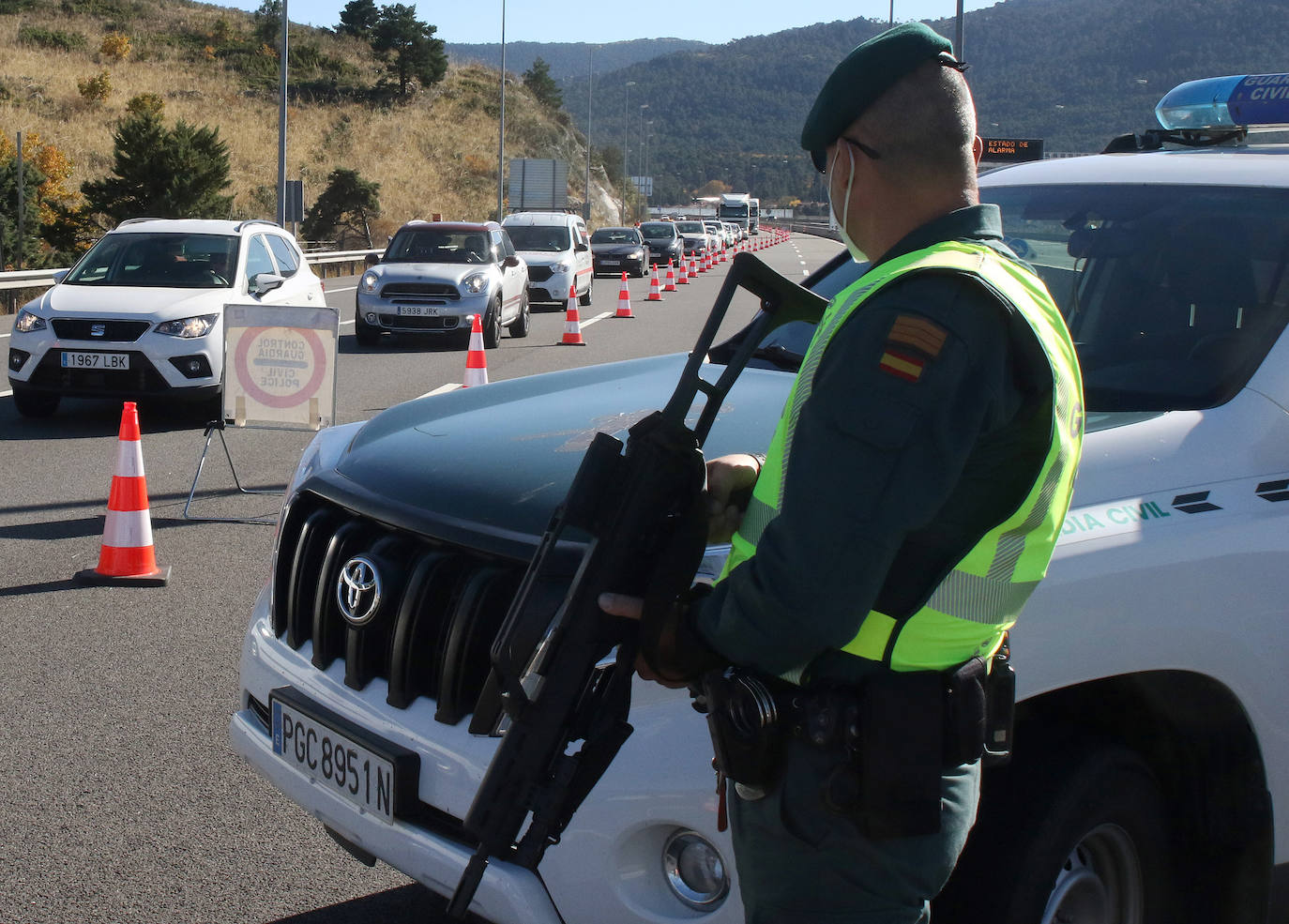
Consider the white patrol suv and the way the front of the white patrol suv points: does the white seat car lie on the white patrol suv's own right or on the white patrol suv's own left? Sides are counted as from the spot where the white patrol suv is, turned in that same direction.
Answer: on the white patrol suv's own right

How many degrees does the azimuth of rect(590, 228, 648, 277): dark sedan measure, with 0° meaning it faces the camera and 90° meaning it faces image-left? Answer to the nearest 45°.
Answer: approximately 0°

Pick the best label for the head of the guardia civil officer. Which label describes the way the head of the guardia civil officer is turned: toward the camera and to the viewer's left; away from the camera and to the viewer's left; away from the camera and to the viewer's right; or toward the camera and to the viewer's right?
away from the camera and to the viewer's left

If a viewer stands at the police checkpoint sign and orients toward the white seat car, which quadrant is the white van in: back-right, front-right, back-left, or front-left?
front-right

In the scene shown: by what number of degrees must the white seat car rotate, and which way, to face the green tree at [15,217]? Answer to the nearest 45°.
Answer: approximately 135° to its right

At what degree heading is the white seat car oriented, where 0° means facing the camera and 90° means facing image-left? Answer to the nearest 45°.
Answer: approximately 45°

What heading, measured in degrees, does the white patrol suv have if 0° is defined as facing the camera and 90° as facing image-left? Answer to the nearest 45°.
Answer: approximately 45°

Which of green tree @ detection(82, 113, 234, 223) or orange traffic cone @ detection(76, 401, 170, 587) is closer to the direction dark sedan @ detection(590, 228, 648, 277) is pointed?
the orange traffic cone

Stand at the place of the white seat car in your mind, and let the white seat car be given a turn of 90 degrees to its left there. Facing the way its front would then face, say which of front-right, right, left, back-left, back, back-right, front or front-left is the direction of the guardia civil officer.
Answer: front-right
